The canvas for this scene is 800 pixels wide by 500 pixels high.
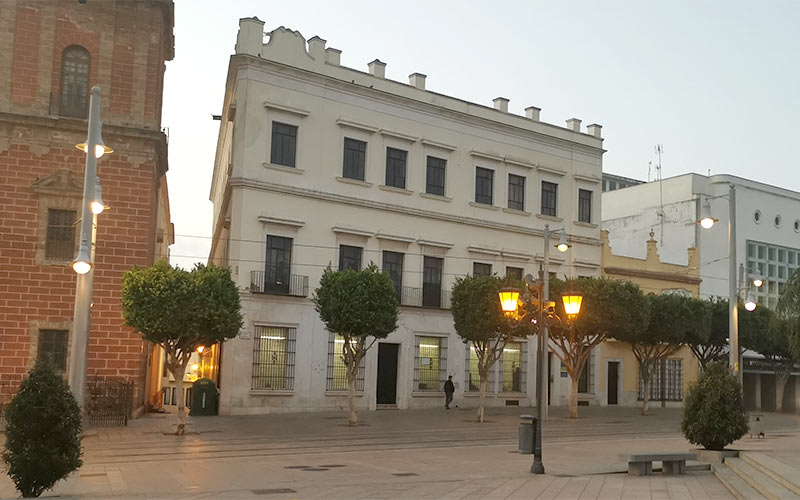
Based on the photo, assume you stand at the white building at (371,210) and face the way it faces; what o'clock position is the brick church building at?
The brick church building is roughly at 3 o'clock from the white building.

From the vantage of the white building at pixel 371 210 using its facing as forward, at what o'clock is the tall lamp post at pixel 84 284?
The tall lamp post is roughly at 2 o'clock from the white building.

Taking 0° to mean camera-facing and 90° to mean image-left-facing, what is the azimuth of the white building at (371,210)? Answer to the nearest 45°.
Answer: approximately 315°
